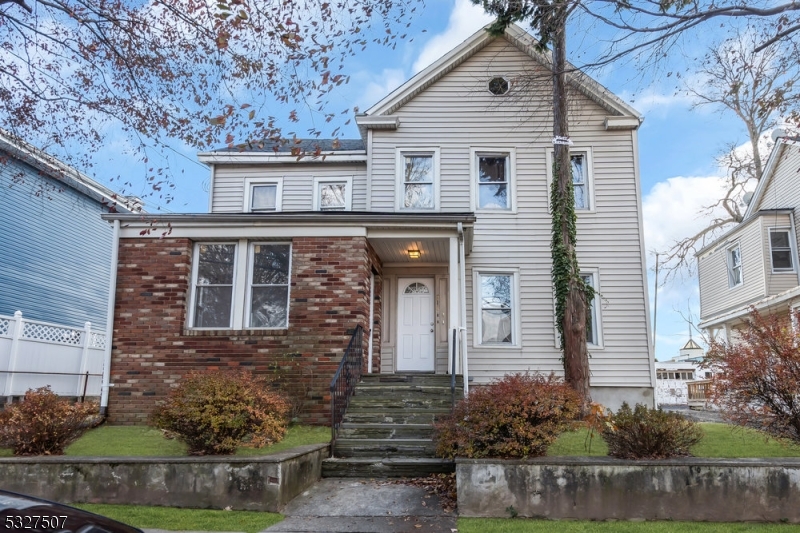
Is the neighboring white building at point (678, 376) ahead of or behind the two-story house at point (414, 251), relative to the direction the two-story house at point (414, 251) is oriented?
behind

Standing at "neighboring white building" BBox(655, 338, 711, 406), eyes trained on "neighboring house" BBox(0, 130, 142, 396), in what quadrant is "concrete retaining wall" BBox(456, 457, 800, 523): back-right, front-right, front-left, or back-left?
front-left

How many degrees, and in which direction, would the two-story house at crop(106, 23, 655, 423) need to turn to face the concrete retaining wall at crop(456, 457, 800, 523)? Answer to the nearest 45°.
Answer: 0° — it already faces it

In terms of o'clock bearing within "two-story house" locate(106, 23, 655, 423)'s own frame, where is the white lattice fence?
The white lattice fence is roughly at 3 o'clock from the two-story house.

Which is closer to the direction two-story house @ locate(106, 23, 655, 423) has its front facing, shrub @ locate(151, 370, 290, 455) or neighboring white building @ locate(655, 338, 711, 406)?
the shrub

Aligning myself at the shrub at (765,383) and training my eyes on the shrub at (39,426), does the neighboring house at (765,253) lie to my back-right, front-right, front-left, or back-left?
back-right

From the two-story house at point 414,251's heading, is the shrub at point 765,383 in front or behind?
in front

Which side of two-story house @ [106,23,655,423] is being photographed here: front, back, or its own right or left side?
front

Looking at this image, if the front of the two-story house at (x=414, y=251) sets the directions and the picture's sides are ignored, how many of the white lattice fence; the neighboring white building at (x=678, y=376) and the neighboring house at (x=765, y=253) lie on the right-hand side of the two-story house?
1

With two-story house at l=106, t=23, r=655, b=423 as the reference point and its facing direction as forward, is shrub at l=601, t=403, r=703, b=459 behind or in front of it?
in front

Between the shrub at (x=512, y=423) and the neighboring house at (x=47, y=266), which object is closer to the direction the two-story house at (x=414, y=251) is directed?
the shrub

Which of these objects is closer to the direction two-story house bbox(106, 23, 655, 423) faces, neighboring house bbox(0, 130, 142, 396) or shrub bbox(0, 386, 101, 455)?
the shrub

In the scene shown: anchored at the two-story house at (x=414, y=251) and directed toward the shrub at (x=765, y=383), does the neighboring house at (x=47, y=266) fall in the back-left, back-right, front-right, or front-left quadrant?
back-right

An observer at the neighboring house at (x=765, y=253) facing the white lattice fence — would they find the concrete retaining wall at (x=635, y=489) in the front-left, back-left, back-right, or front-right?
front-left

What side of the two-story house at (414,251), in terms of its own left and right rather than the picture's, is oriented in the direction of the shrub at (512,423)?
front
